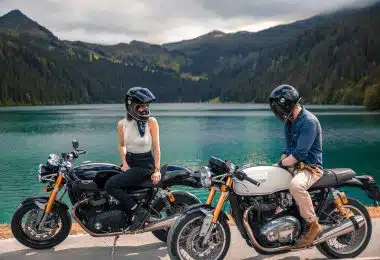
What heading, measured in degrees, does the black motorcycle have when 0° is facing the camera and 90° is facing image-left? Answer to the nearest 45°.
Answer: approximately 90°

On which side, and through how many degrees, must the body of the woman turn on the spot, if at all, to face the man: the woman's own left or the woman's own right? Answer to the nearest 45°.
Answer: approximately 45° to the woman's own left

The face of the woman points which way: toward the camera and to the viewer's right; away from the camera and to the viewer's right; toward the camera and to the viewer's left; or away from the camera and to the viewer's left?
toward the camera and to the viewer's right

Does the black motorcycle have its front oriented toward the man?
no

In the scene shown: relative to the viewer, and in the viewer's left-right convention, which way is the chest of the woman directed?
facing the viewer

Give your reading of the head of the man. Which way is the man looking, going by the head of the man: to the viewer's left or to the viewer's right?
to the viewer's left
